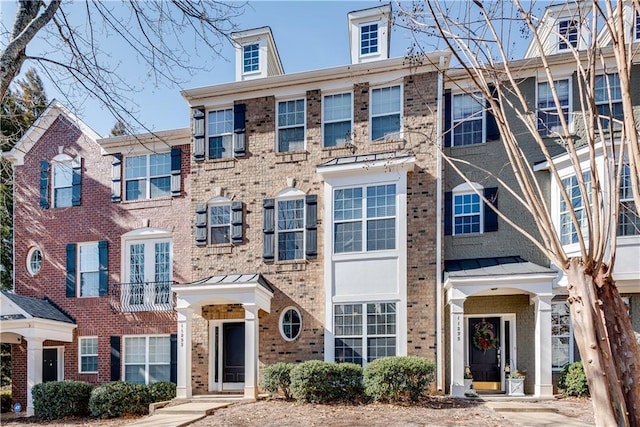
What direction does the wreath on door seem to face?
toward the camera

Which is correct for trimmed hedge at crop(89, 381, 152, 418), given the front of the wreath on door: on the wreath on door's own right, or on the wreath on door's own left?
on the wreath on door's own right

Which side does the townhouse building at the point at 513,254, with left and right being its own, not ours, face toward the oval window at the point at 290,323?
right

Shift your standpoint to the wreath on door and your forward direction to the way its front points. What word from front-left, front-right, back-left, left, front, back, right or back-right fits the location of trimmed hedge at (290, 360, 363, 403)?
front-right

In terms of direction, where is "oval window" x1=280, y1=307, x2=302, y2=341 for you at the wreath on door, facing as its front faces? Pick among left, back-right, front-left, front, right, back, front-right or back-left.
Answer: right

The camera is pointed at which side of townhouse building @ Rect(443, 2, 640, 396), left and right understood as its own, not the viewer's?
front

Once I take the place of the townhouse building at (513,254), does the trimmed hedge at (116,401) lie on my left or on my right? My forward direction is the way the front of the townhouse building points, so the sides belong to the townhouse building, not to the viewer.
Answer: on my right

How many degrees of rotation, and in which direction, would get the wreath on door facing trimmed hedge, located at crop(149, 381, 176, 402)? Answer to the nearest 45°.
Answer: approximately 90° to its right
